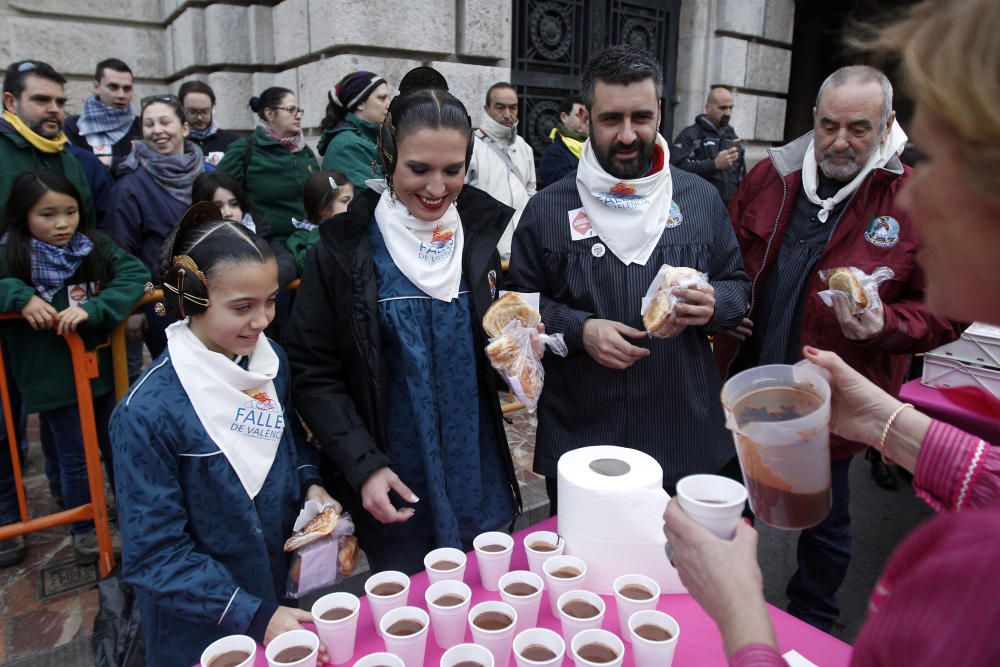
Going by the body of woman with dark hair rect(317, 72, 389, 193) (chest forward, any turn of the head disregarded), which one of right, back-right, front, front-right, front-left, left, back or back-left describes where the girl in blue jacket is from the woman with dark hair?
right

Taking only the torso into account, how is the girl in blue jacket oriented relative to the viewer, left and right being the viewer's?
facing the viewer and to the right of the viewer

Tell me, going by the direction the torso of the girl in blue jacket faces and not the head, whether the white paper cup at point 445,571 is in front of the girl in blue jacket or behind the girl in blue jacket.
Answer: in front

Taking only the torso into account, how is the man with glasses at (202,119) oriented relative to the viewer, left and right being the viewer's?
facing the viewer

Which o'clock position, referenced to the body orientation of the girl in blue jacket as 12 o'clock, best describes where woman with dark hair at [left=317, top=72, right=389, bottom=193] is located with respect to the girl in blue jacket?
The woman with dark hair is roughly at 8 o'clock from the girl in blue jacket.

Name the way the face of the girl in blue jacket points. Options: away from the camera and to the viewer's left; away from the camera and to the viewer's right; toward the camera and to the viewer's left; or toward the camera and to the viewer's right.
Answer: toward the camera and to the viewer's right

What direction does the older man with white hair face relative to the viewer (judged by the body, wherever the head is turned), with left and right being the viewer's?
facing the viewer and to the left of the viewer

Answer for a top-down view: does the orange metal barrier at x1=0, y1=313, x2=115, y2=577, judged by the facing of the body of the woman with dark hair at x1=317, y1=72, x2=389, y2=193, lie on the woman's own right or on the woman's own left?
on the woman's own right

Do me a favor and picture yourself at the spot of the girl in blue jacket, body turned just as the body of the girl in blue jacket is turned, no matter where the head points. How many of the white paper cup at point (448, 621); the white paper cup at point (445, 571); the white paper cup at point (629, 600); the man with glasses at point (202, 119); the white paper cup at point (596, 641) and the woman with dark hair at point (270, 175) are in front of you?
4
